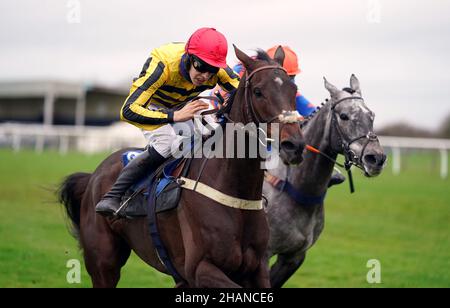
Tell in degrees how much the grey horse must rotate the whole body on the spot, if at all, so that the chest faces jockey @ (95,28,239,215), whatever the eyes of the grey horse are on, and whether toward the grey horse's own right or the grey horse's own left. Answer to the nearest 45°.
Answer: approximately 90° to the grey horse's own right

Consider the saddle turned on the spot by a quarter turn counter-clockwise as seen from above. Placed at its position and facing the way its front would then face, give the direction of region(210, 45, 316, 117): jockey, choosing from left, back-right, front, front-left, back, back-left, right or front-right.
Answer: front

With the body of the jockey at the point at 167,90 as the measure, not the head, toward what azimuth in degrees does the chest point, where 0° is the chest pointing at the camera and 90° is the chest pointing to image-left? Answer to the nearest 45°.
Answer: approximately 315°

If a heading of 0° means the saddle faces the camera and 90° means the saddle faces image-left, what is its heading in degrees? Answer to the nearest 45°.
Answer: approximately 315°

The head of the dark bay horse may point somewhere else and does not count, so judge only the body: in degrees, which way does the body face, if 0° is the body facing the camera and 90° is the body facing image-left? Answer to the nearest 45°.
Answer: approximately 315°

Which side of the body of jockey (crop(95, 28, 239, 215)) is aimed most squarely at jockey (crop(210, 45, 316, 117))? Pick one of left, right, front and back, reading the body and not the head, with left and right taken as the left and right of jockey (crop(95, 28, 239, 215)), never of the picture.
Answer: left
